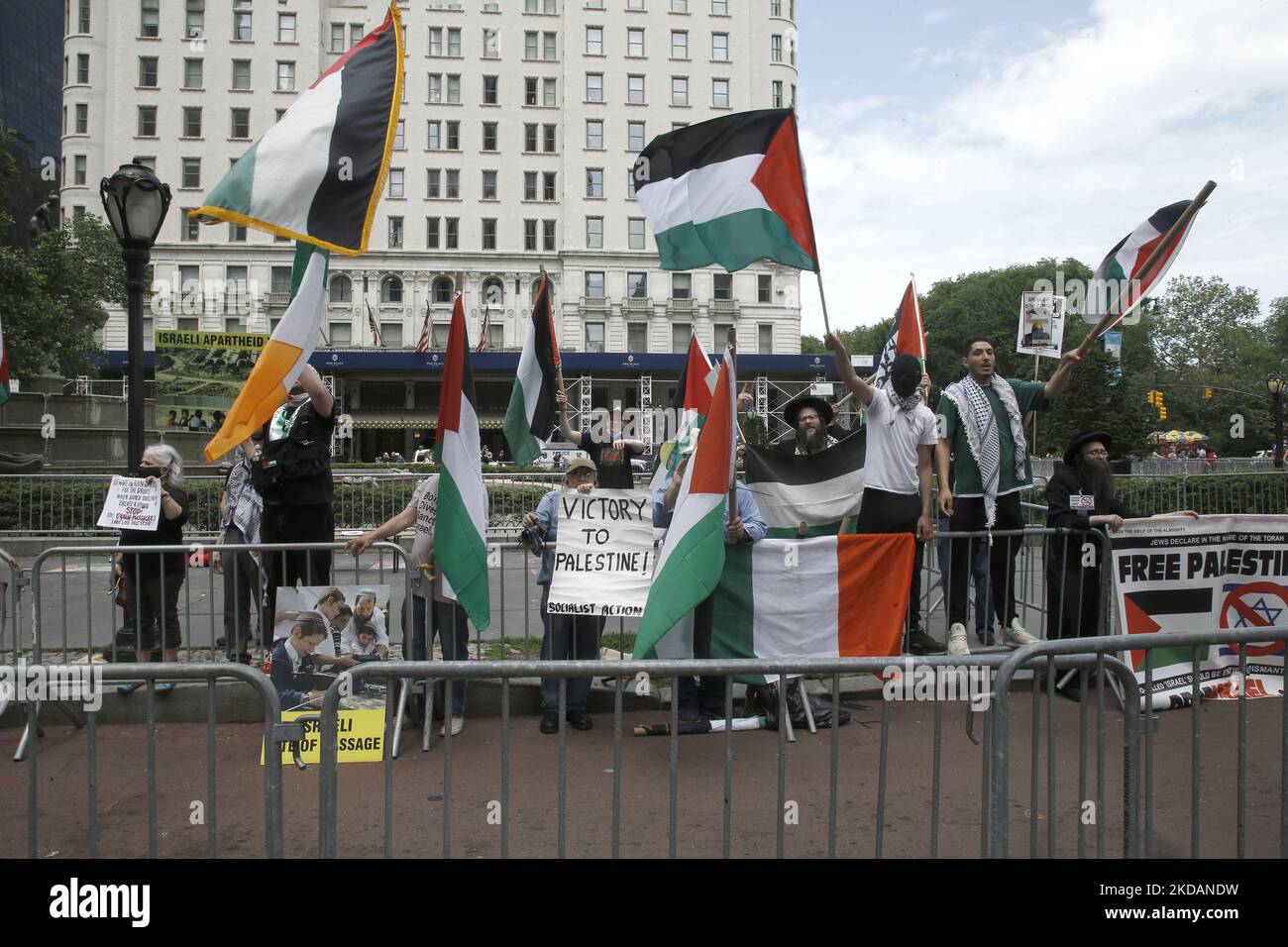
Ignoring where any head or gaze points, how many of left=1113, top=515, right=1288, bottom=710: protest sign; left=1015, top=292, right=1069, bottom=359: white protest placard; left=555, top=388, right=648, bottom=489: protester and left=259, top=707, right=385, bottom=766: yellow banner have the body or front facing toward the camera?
4

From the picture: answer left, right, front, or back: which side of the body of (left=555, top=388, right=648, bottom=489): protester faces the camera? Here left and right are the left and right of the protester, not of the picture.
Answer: front

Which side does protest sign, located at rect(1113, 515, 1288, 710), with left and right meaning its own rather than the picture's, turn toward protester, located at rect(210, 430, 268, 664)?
right

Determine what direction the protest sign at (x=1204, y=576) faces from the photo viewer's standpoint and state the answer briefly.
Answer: facing the viewer

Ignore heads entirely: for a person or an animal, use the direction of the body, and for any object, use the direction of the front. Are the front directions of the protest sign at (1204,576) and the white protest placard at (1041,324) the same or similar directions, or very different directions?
same or similar directions

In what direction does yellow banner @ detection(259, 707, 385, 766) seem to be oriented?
toward the camera

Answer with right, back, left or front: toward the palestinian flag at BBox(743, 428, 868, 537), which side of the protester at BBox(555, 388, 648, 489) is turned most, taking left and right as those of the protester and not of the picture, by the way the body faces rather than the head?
left

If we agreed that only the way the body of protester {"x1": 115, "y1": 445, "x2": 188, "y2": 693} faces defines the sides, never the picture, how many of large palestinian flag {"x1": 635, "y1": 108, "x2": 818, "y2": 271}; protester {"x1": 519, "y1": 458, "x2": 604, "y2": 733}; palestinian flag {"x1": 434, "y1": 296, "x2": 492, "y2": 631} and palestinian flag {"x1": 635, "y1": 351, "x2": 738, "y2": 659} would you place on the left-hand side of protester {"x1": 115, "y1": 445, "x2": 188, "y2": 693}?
4

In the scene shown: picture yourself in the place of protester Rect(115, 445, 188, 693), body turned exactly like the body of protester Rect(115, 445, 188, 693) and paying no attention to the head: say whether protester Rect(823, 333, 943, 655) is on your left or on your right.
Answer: on your left

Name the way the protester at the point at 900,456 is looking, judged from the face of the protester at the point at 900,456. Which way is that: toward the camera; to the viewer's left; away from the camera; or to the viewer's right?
toward the camera

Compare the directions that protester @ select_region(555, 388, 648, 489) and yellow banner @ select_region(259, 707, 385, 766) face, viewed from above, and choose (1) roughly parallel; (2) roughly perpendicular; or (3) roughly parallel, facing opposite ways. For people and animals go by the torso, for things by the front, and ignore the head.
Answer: roughly parallel

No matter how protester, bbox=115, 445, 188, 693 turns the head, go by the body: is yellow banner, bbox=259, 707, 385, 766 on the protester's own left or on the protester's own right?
on the protester's own left

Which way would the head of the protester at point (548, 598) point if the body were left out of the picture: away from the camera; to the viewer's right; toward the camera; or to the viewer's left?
toward the camera
